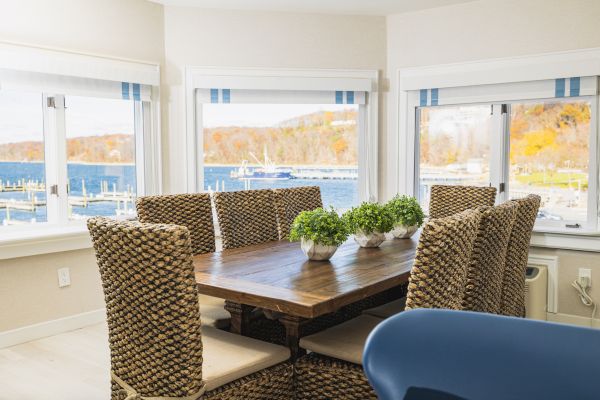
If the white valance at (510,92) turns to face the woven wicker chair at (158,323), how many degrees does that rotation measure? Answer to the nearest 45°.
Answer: approximately 45° to its left

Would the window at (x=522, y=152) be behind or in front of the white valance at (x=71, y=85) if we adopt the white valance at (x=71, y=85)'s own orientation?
in front

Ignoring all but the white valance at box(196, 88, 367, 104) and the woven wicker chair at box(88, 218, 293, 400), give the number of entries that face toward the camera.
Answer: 1

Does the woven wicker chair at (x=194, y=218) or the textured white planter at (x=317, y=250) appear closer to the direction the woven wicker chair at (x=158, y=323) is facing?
the textured white planter

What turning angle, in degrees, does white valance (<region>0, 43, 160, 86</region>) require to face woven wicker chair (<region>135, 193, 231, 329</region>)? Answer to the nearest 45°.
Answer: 0° — it already faces it

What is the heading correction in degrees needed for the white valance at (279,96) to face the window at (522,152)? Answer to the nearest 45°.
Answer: approximately 90° to its left

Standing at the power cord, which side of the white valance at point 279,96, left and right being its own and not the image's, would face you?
left

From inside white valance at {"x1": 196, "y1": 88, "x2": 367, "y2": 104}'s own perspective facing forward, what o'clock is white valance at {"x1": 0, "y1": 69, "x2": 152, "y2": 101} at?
white valance at {"x1": 0, "y1": 69, "x2": 152, "y2": 101} is roughly at 2 o'clock from white valance at {"x1": 196, "y1": 88, "x2": 367, "y2": 104}.

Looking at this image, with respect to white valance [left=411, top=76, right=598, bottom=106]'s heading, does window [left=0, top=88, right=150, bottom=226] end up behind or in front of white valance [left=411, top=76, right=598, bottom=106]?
in front

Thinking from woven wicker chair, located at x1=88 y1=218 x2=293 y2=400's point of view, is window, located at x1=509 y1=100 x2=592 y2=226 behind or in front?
in front

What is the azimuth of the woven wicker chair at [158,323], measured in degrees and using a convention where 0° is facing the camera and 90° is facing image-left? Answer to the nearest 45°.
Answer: approximately 225°

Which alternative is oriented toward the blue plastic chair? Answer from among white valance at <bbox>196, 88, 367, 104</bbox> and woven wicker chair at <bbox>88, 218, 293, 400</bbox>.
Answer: the white valance
